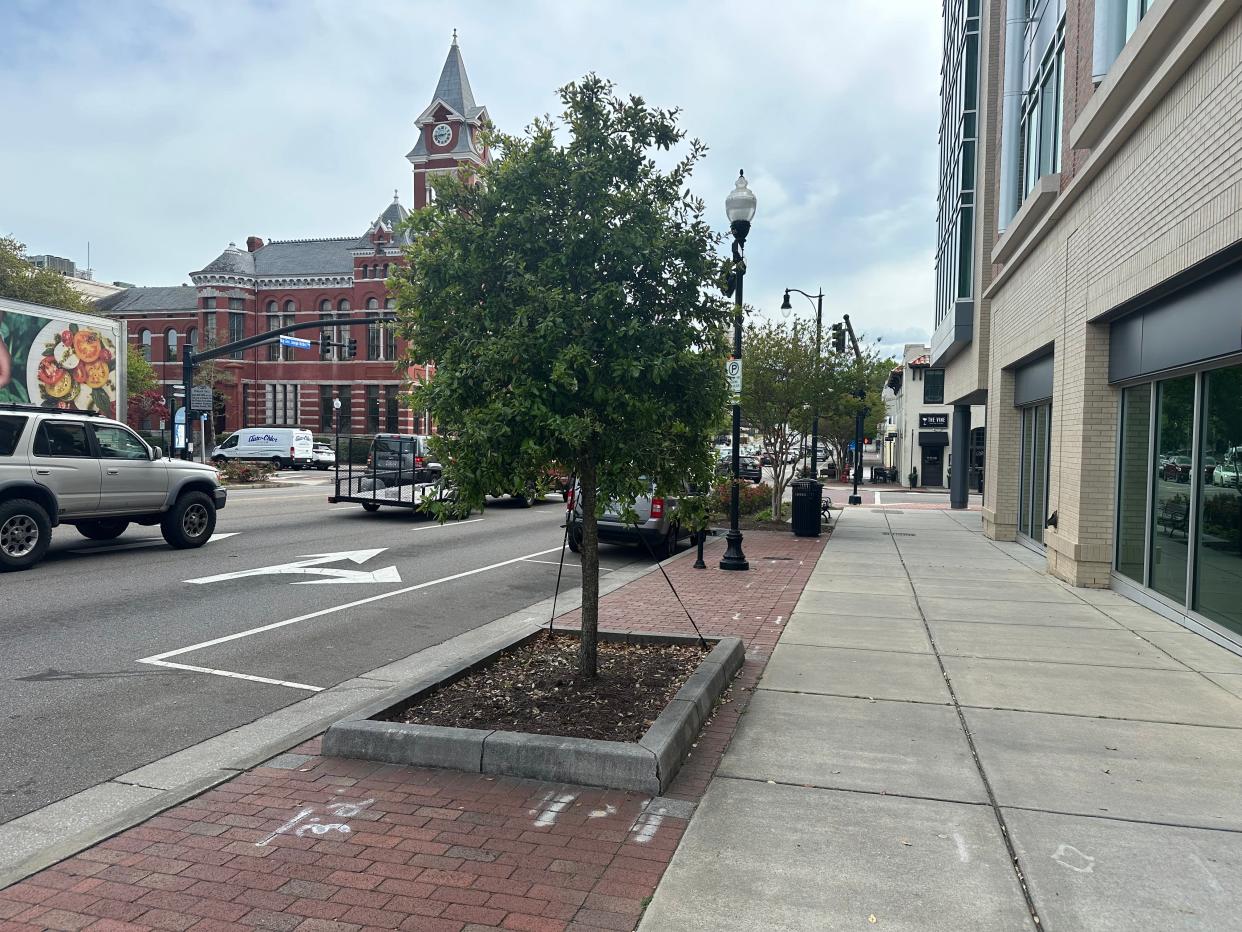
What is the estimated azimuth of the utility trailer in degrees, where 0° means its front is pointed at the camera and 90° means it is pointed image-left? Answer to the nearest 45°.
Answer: approximately 225°

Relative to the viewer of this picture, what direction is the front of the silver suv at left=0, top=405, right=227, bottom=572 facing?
facing away from the viewer and to the right of the viewer

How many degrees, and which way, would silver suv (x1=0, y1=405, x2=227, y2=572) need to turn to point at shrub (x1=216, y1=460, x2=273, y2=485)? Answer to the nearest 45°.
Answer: approximately 45° to its left

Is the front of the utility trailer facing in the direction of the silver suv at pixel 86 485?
no

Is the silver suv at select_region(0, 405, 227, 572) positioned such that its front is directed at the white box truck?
no

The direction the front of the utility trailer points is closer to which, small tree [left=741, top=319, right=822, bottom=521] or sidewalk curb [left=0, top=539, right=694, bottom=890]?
the small tree

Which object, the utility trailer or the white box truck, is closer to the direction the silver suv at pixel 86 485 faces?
the utility trailer

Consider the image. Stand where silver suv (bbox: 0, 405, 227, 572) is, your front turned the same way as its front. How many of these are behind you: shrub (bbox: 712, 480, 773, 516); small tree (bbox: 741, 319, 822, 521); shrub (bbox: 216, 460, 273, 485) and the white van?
0

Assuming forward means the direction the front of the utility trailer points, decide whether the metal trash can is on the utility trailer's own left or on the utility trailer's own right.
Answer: on the utility trailer's own right

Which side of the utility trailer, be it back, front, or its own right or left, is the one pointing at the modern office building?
right

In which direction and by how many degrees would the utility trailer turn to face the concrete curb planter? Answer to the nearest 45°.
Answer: approximately 135° to its right

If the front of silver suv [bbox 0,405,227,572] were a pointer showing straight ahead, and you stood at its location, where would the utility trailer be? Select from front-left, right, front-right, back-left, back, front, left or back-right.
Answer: front

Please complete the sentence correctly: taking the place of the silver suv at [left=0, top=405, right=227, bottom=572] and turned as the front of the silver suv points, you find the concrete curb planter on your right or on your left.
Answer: on your right

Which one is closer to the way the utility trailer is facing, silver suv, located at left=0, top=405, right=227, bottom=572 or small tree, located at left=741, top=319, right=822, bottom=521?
the small tree
